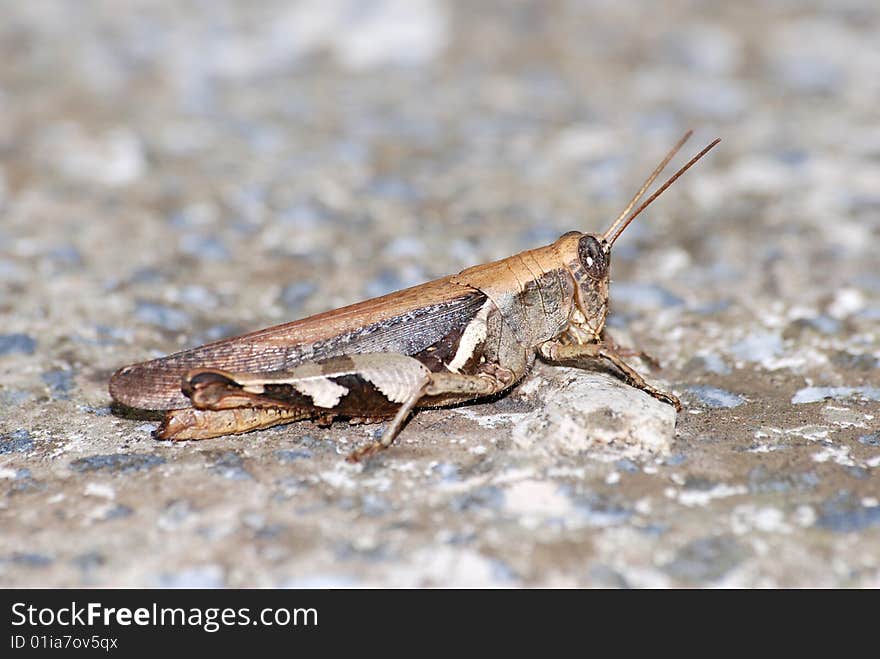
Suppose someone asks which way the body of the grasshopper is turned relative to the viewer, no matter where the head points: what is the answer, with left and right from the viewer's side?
facing to the right of the viewer

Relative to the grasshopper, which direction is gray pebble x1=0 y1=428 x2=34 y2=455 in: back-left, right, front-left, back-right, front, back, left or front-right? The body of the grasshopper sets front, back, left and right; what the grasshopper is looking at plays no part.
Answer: back

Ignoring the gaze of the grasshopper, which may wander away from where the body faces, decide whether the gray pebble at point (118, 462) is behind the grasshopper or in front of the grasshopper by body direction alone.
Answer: behind

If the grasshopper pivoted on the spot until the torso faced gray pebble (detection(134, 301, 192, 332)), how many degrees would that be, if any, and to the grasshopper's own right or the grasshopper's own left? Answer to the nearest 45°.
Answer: approximately 135° to the grasshopper's own left

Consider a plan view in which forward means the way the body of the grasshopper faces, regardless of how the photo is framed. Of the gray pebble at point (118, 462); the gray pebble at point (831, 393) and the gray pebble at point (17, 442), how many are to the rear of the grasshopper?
2

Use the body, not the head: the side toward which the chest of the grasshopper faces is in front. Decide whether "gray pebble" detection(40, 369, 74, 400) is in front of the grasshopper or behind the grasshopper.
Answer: behind

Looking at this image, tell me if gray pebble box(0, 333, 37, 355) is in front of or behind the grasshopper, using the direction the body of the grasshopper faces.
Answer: behind

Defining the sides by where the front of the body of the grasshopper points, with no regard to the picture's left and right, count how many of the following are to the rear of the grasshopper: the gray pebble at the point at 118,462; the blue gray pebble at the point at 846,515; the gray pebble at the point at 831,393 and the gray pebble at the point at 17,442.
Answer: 2
